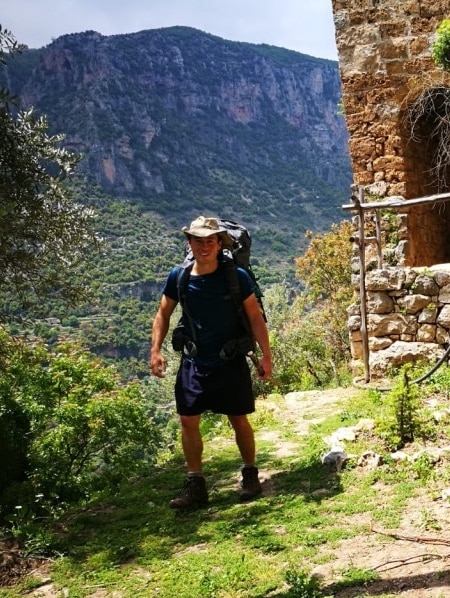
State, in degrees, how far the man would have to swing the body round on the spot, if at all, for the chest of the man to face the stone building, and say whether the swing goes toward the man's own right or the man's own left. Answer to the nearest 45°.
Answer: approximately 135° to the man's own left

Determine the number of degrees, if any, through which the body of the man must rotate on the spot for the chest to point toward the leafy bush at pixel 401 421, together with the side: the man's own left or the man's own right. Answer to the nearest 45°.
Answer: approximately 90° to the man's own left

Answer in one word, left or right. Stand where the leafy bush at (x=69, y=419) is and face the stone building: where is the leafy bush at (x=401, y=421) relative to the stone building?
right

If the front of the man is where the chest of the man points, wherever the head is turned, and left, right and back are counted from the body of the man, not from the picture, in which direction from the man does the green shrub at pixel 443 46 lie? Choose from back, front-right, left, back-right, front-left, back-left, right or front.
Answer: back-left

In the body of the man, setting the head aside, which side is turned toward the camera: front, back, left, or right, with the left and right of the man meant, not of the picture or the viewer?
front
